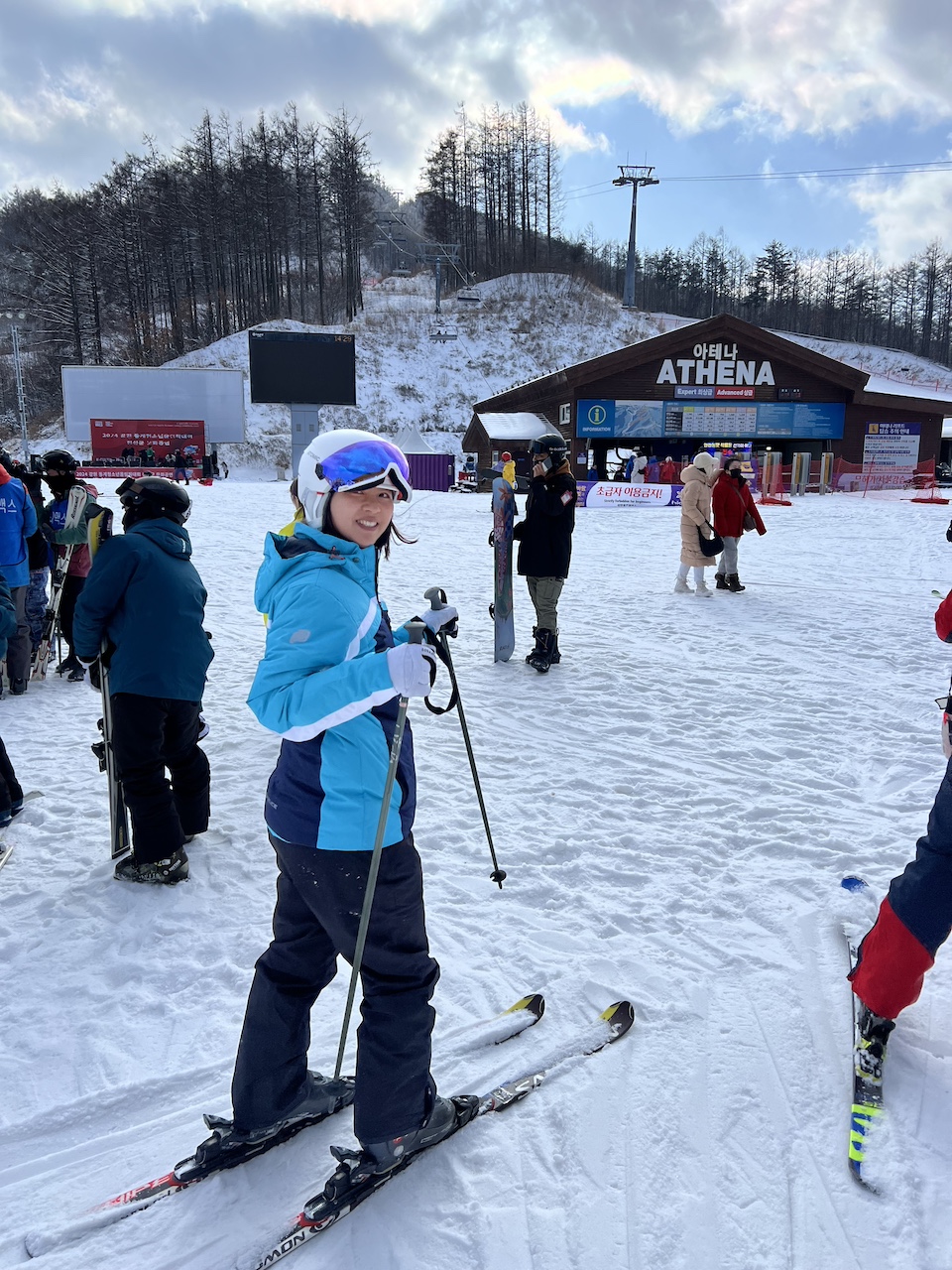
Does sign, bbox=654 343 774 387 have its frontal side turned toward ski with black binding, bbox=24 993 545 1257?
yes

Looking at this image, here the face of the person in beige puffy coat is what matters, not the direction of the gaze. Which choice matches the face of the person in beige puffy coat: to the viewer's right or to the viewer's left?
to the viewer's right

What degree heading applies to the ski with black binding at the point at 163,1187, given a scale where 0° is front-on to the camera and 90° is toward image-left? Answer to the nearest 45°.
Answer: approximately 225°

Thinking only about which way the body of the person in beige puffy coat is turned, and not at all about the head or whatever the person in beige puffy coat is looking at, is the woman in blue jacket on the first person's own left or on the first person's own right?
on the first person's own right

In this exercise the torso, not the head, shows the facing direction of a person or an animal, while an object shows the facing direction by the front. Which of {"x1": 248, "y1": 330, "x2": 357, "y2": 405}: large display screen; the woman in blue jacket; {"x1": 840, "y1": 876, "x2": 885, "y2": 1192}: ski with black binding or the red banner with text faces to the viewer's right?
the woman in blue jacket

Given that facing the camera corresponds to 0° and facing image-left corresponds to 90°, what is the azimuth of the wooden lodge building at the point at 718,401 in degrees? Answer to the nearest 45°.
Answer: approximately 0°

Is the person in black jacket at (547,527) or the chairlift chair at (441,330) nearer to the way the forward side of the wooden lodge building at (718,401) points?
the person in black jacket

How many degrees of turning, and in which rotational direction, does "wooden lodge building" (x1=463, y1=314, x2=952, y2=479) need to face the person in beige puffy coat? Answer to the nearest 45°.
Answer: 0° — it already faces them

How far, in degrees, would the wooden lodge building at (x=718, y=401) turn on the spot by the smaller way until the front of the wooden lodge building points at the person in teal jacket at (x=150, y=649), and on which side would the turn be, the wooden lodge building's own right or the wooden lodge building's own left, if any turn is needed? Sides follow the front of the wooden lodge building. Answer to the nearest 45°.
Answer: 0° — it already faces them

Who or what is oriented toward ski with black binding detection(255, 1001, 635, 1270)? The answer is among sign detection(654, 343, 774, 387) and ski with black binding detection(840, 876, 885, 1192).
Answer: the sign

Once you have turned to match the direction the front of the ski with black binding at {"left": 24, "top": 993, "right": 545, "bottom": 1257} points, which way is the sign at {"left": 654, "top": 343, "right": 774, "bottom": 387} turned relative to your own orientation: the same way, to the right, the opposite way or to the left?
the opposite way
